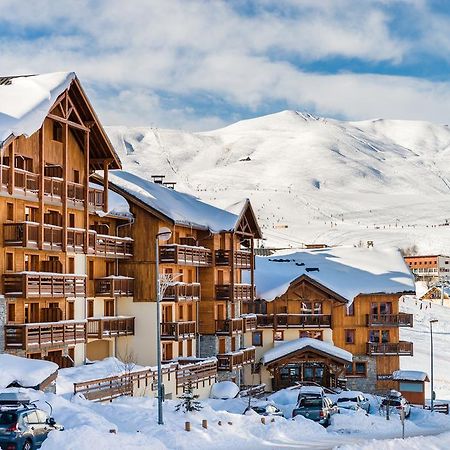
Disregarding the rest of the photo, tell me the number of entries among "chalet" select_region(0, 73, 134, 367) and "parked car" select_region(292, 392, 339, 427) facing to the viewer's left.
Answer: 0

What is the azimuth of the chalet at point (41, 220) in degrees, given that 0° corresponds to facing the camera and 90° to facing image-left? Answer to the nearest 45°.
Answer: approximately 315°

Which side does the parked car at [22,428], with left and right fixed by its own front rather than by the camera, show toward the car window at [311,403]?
front

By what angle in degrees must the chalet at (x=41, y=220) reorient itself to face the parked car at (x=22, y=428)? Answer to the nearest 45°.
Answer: approximately 45° to its right

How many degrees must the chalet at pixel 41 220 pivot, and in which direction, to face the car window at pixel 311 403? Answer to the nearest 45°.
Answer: approximately 45° to its left

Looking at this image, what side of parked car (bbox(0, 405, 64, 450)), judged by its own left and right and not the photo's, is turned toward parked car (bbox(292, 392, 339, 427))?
front

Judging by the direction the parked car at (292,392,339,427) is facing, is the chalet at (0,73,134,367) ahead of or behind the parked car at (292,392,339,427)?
behind
